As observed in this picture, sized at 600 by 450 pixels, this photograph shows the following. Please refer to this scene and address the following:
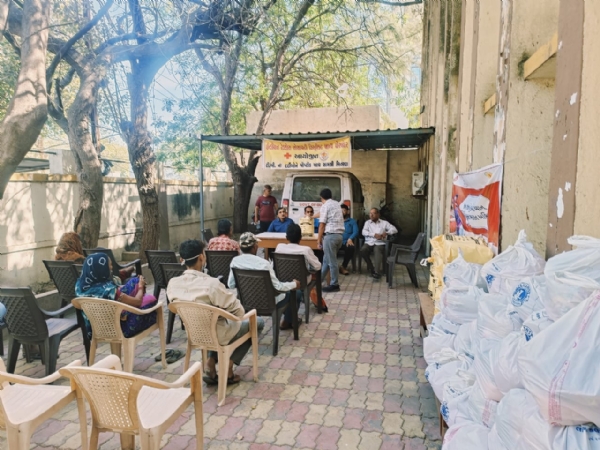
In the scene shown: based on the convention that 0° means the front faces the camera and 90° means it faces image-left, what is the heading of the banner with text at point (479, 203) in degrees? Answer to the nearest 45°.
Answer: approximately 45°

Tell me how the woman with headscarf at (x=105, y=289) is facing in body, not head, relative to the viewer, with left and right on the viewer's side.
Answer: facing away from the viewer and to the right of the viewer

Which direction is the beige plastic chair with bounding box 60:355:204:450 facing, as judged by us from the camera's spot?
facing away from the viewer and to the right of the viewer

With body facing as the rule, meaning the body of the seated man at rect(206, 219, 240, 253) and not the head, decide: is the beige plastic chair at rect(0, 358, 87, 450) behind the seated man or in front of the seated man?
behind

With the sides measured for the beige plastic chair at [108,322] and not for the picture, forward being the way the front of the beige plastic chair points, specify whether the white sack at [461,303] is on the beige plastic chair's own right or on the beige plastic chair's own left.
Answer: on the beige plastic chair's own right

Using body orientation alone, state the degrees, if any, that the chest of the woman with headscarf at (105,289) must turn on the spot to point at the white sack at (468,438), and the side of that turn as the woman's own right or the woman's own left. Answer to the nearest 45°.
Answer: approximately 90° to the woman's own right

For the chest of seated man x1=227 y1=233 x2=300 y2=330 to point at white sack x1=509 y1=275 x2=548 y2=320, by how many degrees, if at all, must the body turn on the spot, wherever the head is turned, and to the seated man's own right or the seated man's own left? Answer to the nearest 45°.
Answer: approximately 90° to the seated man's own right

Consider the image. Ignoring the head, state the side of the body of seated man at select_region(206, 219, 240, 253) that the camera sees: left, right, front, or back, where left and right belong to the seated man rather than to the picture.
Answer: back
